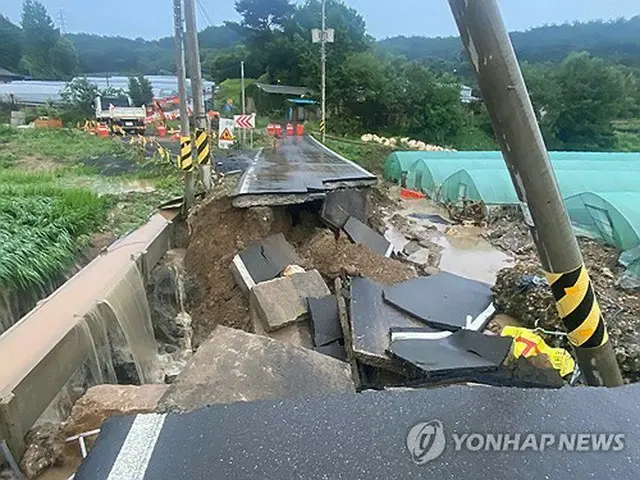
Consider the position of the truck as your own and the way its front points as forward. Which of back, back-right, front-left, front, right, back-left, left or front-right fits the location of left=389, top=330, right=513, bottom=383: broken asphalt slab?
back-left

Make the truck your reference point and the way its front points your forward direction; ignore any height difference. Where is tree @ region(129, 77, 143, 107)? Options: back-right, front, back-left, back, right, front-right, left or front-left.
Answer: front-right

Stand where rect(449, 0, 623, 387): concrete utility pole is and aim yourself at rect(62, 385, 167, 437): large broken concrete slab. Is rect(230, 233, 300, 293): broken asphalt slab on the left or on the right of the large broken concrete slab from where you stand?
right

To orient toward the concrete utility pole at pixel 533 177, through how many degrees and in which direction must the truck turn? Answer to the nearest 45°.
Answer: approximately 135° to its left

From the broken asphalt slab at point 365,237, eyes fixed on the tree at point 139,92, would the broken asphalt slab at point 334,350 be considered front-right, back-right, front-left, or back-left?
back-left

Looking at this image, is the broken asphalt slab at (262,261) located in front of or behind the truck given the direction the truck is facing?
behind

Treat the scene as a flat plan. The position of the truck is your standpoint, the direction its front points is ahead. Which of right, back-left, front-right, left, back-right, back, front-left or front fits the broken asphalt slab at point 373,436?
back-left

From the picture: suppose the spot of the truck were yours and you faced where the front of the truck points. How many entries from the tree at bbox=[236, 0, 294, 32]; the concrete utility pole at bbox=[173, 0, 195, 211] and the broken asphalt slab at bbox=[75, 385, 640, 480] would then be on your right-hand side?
1

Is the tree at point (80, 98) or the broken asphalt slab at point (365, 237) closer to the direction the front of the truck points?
the tree

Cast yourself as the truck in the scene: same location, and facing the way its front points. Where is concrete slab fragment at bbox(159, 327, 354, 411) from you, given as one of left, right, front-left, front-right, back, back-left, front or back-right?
back-left

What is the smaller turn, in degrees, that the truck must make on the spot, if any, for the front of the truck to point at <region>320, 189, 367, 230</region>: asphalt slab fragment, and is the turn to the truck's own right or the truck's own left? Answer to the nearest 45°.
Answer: approximately 135° to the truck's own left

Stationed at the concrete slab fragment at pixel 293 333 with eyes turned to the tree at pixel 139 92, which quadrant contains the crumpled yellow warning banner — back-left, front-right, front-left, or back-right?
back-right

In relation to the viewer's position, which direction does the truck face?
facing away from the viewer and to the left of the viewer

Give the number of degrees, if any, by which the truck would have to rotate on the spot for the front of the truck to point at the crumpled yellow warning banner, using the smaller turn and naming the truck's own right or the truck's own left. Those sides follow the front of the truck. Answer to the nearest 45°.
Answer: approximately 135° to the truck's own left

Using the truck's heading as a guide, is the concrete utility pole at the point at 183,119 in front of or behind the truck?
behind

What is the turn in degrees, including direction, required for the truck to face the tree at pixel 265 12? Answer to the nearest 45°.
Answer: approximately 90° to its right
